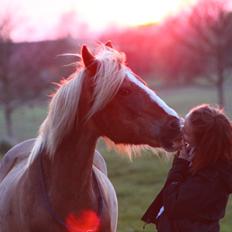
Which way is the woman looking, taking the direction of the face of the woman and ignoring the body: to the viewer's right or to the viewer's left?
to the viewer's left

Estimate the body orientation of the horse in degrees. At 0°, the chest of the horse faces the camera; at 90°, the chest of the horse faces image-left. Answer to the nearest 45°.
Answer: approximately 315°

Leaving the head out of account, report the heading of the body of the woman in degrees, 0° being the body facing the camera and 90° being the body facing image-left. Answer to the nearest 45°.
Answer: approximately 90°

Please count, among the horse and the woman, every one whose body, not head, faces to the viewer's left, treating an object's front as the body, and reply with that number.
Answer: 1

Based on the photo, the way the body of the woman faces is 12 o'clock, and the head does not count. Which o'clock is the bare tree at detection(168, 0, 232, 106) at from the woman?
The bare tree is roughly at 3 o'clock from the woman.

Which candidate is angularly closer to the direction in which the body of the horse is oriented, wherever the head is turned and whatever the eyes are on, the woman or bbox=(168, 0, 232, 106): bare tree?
the woman

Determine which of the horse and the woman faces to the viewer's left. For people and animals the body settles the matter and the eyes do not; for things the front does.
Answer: the woman

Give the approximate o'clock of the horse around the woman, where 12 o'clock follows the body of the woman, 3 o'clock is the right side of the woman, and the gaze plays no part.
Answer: The horse is roughly at 12 o'clock from the woman.

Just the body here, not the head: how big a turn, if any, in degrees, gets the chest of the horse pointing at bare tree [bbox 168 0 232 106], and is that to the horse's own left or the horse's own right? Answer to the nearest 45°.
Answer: approximately 135° to the horse's own left

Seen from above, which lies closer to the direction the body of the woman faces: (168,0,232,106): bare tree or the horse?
the horse
